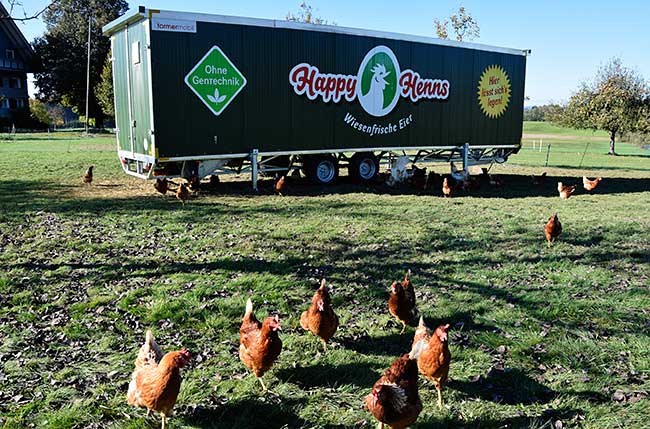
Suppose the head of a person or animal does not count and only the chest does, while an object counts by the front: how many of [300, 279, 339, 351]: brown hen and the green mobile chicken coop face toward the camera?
1

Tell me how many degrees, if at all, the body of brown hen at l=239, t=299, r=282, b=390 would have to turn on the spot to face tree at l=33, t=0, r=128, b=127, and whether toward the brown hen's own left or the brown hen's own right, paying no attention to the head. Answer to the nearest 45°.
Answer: approximately 135° to the brown hen's own left

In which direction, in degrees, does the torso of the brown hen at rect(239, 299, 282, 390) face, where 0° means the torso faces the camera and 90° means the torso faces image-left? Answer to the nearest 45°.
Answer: approximately 315°

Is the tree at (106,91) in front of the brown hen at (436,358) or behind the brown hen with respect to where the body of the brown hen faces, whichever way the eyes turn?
behind

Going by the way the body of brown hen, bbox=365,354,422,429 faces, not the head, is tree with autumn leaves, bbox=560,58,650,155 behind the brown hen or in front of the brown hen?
behind

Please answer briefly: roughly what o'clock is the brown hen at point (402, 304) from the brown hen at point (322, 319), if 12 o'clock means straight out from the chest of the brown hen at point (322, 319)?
the brown hen at point (402, 304) is roughly at 8 o'clock from the brown hen at point (322, 319).

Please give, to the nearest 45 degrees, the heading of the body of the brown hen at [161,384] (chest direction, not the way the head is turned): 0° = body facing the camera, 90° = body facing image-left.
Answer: approximately 315°

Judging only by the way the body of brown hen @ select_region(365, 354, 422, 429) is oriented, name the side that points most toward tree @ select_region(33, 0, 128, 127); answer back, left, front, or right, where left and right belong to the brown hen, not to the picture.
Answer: right

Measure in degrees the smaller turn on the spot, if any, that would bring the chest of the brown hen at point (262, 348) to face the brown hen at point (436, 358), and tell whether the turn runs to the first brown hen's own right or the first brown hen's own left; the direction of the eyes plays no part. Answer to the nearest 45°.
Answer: approximately 45° to the first brown hen's own left

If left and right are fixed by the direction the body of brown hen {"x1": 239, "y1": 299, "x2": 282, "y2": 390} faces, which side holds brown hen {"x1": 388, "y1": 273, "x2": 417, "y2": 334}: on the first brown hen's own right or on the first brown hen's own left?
on the first brown hen's own left

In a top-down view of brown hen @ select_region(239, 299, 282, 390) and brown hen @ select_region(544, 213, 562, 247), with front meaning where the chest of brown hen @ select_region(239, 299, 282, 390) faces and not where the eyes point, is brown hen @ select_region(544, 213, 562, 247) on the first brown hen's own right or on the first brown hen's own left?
on the first brown hen's own left

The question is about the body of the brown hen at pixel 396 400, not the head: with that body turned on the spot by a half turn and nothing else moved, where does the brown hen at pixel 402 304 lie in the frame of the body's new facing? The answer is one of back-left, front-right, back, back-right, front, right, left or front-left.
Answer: front-left

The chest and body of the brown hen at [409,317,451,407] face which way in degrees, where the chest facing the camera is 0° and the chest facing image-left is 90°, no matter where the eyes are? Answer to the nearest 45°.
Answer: approximately 315°

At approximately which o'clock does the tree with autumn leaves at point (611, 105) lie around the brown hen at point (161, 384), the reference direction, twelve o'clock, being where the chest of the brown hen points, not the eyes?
The tree with autumn leaves is roughly at 9 o'clock from the brown hen.
